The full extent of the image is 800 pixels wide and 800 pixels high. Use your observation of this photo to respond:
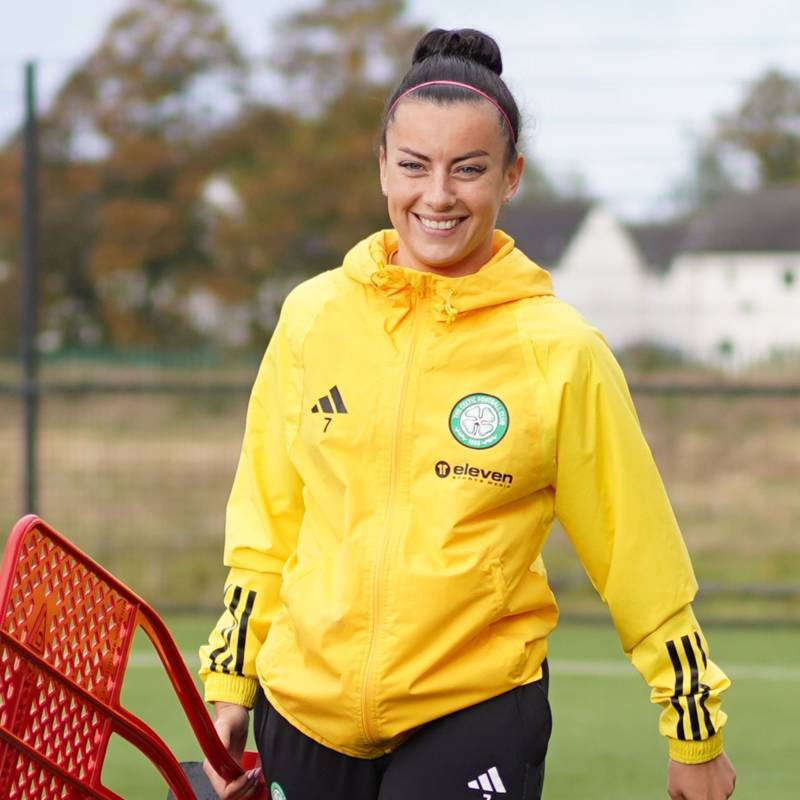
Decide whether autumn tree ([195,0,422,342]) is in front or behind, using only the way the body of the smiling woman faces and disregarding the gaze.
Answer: behind

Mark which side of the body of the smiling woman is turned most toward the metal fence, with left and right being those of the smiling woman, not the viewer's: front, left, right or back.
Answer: back

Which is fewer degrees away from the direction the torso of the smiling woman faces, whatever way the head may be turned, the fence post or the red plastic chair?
the red plastic chair

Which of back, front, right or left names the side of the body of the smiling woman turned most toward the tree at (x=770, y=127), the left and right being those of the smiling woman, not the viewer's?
back

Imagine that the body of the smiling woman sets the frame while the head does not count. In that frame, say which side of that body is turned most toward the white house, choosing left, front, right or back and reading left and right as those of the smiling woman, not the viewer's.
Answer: back

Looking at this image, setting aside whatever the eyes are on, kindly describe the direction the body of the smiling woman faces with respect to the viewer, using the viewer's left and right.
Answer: facing the viewer

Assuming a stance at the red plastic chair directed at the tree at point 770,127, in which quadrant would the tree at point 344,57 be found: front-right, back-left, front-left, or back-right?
front-left

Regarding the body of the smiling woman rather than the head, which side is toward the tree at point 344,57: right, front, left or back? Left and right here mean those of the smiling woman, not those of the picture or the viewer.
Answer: back
